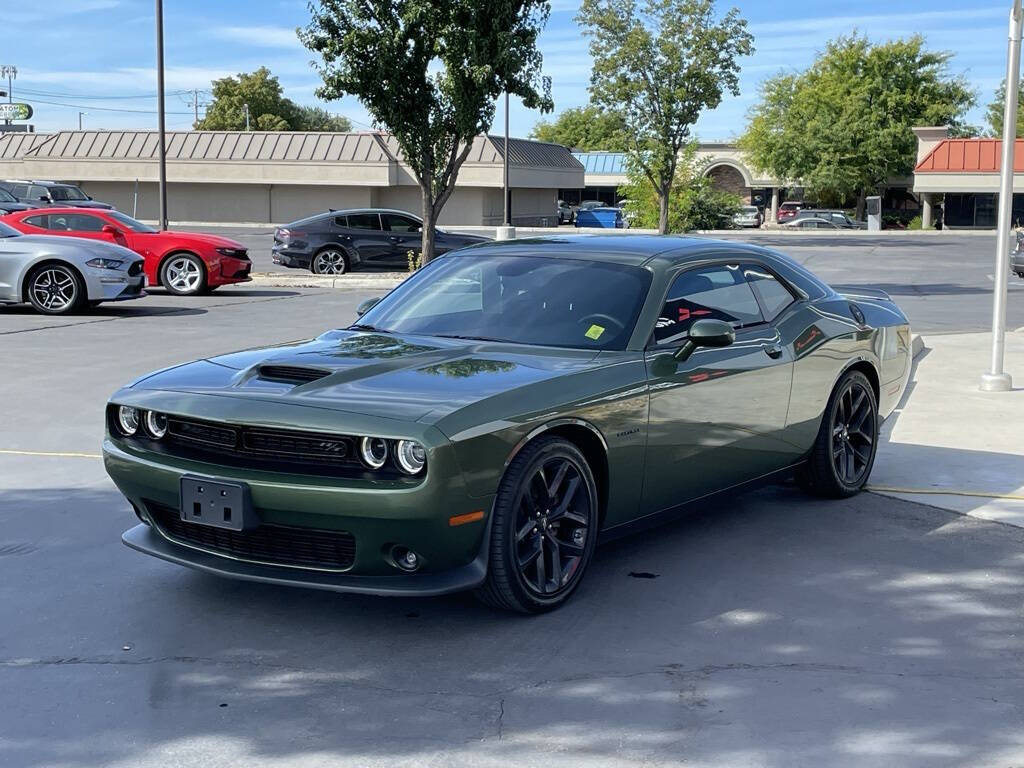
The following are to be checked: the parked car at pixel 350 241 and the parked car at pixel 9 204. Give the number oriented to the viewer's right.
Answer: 2

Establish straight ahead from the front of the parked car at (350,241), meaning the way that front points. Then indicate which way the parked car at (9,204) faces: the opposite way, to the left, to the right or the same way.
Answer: the same way

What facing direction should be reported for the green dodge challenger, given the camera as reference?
facing the viewer and to the left of the viewer

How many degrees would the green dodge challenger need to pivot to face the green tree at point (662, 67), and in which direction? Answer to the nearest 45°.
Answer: approximately 135° to its right

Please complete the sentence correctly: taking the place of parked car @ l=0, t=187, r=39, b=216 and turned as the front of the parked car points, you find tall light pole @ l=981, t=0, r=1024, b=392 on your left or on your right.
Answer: on your right

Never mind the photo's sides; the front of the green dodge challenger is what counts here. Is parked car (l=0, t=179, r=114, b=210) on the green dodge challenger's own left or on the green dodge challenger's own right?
on the green dodge challenger's own right

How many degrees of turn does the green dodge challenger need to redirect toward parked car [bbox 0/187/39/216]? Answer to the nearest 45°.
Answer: approximately 90° to its right

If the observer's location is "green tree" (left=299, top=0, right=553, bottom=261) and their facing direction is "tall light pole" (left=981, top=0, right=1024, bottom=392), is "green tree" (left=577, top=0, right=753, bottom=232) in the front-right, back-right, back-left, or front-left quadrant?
back-left

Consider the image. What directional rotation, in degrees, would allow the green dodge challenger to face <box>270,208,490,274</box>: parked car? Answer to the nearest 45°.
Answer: approximately 135° to its right

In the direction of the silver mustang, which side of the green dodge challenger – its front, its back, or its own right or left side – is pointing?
right

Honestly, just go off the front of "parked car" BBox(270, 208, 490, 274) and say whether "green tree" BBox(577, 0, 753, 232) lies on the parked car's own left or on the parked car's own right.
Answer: on the parked car's own left

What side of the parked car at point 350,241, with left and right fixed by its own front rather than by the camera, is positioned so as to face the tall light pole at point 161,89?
back

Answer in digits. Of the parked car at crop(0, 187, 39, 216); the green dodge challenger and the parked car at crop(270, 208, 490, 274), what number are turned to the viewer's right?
2

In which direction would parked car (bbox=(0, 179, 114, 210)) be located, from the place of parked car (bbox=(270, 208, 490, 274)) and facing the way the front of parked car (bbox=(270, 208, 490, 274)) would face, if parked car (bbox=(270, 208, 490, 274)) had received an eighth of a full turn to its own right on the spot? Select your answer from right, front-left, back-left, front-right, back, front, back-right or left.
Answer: back

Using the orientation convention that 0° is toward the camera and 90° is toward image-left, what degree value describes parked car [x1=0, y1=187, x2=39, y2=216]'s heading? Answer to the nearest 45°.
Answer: approximately 270°

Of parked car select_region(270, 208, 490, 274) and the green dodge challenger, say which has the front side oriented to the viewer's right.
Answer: the parked car

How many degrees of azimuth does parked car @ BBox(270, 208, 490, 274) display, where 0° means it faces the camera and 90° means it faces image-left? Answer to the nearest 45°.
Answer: approximately 270°
